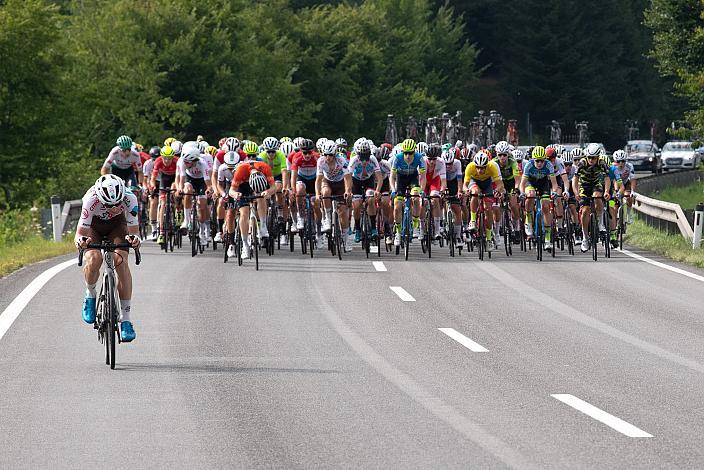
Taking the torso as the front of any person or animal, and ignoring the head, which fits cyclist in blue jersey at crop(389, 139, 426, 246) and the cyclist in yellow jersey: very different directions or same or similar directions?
same or similar directions

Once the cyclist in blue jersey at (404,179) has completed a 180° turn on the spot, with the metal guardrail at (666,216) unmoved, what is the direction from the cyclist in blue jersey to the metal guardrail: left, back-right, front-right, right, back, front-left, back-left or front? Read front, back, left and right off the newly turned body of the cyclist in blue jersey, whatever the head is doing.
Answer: front-right

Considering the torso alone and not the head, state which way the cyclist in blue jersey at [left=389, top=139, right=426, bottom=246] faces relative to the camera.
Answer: toward the camera

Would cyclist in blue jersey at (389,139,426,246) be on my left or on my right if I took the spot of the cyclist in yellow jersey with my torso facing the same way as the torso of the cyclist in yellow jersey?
on my right

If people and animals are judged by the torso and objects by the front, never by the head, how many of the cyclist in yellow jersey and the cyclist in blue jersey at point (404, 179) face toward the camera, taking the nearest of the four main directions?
2

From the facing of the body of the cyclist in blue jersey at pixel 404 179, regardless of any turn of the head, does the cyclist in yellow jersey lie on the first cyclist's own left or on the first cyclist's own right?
on the first cyclist's own left

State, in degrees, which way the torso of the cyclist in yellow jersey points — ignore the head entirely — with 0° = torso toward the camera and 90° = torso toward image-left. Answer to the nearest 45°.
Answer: approximately 0°

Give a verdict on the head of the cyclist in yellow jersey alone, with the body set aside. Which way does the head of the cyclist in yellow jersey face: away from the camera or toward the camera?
toward the camera

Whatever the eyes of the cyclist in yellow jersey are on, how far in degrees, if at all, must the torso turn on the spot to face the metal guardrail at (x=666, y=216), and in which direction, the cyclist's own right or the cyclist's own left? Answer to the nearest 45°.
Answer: approximately 135° to the cyclist's own left
